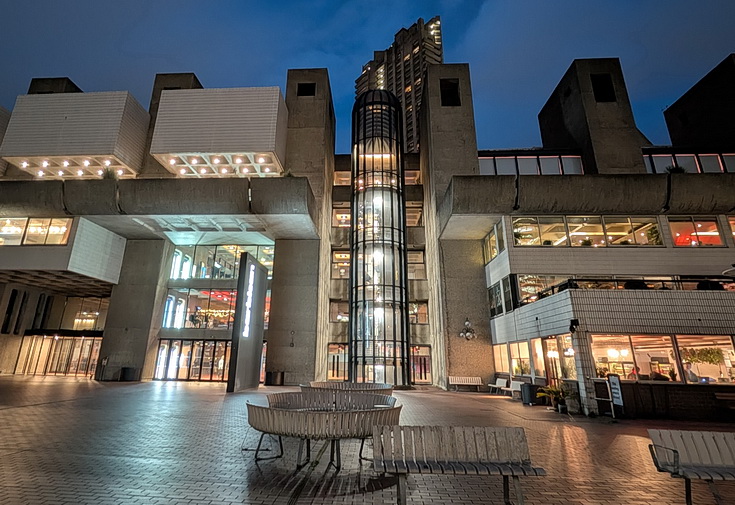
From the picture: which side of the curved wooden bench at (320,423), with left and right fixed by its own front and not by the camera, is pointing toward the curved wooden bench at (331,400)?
front

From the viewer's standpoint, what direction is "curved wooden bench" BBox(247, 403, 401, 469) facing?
away from the camera

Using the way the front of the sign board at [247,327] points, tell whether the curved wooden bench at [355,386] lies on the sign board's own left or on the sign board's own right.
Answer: on the sign board's own left

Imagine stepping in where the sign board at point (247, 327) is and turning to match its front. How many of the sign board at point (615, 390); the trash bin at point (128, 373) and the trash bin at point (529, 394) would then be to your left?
2

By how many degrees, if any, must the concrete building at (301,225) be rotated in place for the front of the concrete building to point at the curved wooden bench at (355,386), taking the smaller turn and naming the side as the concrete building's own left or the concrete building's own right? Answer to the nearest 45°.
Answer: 0° — it already faces it

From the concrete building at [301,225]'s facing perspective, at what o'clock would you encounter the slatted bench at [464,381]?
The slatted bench is roughly at 9 o'clock from the concrete building.

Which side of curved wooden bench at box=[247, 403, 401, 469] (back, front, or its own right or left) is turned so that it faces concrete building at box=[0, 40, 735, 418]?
front
